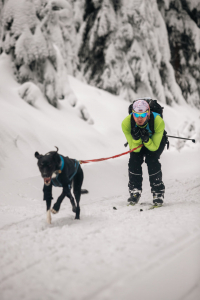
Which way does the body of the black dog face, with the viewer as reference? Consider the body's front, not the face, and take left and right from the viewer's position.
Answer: facing the viewer and to the left of the viewer

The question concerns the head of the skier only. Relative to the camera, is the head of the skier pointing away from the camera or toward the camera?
toward the camera

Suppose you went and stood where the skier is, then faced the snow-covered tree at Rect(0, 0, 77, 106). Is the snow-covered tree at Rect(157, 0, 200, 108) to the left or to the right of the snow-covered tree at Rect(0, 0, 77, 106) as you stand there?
right

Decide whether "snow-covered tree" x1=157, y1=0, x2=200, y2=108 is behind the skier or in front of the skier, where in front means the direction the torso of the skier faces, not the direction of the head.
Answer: behind

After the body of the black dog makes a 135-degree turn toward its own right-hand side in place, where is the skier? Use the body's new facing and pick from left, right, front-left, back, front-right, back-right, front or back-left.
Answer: front-right

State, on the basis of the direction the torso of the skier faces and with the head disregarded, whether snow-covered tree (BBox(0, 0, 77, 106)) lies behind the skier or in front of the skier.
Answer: behind

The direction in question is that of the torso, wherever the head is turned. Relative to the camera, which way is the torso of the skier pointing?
toward the camera
